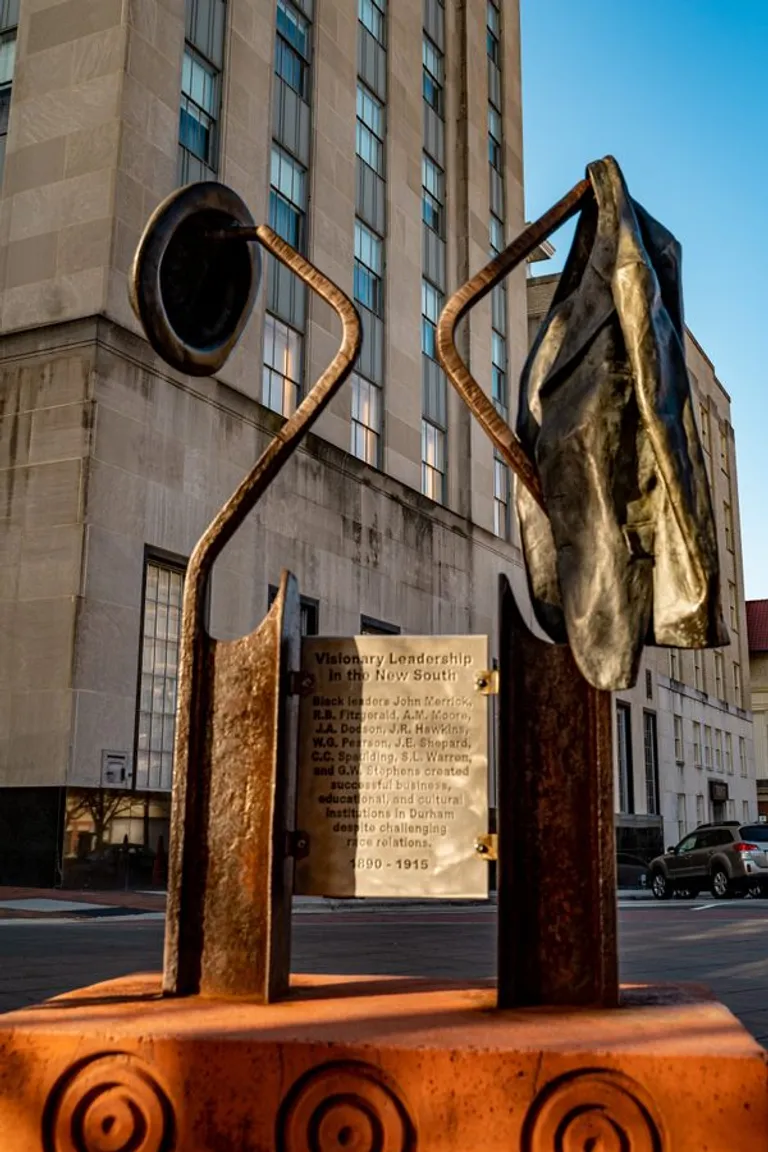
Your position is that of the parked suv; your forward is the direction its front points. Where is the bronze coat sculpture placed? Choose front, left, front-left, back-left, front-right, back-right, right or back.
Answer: back-left

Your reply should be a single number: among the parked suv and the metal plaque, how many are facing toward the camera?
1

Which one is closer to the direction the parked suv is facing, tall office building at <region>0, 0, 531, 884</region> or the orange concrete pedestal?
the tall office building

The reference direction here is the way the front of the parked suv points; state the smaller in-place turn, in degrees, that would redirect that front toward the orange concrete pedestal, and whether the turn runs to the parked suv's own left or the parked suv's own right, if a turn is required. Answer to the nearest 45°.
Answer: approximately 135° to the parked suv's own left

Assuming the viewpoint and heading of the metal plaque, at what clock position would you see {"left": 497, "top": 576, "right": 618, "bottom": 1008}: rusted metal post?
The rusted metal post is roughly at 10 o'clock from the metal plaque.

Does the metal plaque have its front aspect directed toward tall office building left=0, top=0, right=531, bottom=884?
no

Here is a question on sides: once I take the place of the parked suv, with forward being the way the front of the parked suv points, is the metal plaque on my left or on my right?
on my left

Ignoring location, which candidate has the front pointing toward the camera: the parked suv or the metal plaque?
the metal plaque

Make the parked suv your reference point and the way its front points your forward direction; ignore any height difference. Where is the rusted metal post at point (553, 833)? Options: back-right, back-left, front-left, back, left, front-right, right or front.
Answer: back-left

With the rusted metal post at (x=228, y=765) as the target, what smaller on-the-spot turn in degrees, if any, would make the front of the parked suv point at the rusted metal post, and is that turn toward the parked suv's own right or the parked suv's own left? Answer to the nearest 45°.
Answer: approximately 135° to the parked suv's own left

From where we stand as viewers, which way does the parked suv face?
facing away from the viewer and to the left of the viewer

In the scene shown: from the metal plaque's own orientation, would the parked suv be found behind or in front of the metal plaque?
behind

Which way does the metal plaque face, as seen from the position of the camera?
facing the viewer
